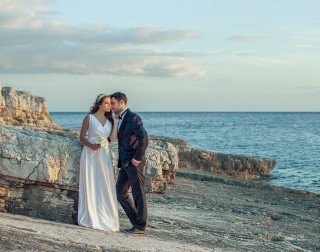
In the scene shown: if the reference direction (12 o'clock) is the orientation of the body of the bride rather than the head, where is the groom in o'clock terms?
The groom is roughly at 11 o'clock from the bride.

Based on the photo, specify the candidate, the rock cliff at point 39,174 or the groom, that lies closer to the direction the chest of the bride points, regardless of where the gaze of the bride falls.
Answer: the groom

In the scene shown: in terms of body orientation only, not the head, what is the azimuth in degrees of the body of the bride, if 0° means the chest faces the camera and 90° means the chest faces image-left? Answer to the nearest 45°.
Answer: approximately 315°

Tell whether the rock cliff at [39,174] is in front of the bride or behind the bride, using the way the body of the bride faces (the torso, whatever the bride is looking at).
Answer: behind

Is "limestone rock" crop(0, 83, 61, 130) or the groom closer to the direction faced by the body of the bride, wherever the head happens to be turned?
the groom

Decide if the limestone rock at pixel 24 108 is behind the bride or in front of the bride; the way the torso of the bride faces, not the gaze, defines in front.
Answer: behind
